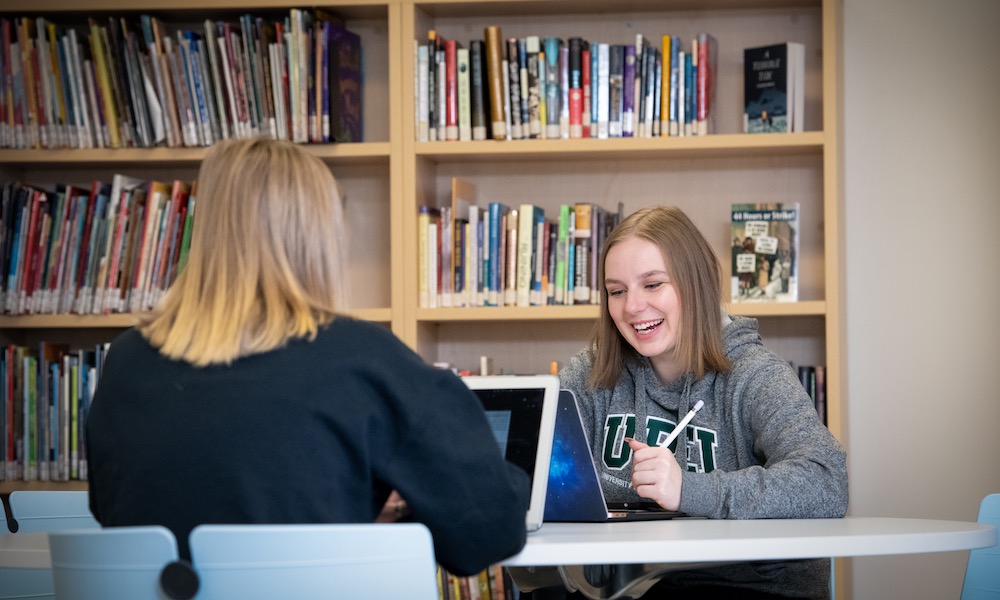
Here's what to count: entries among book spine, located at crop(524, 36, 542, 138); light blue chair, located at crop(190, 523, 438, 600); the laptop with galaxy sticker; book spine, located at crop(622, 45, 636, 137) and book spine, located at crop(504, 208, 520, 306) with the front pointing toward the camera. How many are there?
3

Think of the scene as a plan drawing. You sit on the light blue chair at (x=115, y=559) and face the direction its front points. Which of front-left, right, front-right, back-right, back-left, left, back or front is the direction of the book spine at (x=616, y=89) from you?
front-right

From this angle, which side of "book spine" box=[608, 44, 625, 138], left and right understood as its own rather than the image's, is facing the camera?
front

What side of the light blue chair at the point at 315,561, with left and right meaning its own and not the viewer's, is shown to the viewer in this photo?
back

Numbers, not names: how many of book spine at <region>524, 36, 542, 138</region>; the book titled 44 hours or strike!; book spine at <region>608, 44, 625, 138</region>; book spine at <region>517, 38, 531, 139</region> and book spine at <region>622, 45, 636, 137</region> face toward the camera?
5

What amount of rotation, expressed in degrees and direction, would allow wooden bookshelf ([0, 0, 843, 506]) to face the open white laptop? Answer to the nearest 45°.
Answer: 0° — it already faces it

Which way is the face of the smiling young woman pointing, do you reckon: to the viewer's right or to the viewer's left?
to the viewer's left

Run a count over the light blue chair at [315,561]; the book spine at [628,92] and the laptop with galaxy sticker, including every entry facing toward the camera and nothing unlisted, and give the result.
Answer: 1

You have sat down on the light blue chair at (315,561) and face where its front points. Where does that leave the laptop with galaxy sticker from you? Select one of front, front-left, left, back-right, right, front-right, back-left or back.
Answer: front-right

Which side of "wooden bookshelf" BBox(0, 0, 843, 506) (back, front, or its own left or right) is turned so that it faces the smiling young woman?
front

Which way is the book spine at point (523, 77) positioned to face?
toward the camera

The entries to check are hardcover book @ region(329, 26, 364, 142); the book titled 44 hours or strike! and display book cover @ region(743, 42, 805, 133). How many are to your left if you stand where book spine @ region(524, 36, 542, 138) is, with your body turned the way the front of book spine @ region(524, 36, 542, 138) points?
2

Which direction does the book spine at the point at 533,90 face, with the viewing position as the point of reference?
facing the viewer

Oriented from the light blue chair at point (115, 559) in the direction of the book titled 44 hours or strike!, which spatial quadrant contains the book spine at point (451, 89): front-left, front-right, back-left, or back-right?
front-left

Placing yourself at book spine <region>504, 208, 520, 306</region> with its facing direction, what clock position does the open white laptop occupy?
The open white laptop is roughly at 12 o'clock from the book spine.

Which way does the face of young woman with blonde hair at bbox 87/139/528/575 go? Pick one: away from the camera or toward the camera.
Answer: away from the camera
